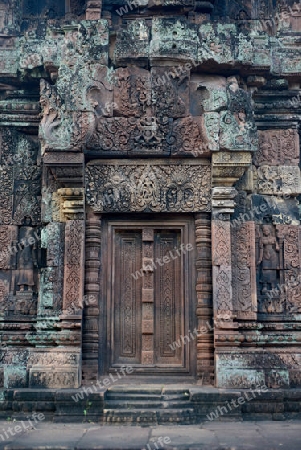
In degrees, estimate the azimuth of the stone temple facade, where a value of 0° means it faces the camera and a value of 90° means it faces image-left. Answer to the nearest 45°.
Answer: approximately 0°
